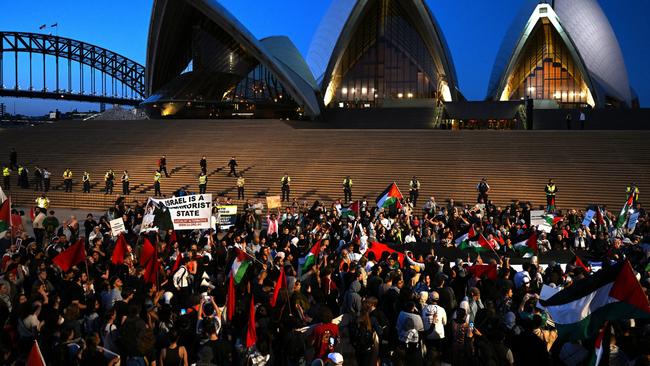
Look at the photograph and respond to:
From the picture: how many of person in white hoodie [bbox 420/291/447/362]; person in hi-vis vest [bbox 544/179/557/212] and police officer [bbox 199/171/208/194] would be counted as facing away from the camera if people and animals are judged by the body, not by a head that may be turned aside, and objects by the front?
1

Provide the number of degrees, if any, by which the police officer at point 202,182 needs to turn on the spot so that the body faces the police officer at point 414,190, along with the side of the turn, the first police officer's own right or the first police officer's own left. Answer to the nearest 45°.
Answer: approximately 90° to the first police officer's own left

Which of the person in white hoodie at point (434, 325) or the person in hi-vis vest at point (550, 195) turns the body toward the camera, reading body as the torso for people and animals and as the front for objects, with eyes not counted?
the person in hi-vis vest

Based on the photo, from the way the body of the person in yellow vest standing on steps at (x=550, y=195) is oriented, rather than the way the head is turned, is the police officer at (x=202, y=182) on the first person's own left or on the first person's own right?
on the first person's own right

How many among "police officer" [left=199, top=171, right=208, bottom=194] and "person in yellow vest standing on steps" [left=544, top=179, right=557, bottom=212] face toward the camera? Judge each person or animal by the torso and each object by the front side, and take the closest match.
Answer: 2

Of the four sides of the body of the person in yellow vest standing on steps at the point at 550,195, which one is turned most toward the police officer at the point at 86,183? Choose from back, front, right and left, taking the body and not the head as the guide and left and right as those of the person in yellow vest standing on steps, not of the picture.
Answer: right

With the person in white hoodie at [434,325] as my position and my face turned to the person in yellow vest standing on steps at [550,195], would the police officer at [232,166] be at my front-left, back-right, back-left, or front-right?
front-left

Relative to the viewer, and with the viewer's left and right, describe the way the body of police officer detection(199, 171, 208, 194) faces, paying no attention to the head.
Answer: facing the viewer

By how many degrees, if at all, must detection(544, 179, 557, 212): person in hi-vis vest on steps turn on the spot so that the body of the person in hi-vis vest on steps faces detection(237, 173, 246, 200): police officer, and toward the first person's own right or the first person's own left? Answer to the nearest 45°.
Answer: approximately 90° to the first person's own right

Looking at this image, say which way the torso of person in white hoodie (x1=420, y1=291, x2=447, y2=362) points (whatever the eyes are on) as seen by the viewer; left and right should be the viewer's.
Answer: facing away from the viewer

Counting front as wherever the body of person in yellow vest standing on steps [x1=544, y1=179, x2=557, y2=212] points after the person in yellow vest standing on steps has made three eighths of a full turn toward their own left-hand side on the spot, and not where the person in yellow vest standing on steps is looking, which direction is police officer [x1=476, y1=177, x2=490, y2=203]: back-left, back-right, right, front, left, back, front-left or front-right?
back-left

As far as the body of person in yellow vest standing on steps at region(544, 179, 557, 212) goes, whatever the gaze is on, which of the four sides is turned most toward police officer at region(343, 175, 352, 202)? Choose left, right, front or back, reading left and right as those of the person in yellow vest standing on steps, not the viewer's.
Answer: right

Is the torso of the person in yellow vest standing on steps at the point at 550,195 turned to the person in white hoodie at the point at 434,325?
yes

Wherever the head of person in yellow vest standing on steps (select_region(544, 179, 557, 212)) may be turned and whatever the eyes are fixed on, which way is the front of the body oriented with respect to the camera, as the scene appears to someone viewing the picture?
toward the camera

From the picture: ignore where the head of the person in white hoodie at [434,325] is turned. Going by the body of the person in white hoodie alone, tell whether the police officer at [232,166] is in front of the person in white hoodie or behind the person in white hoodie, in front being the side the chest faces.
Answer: in front
